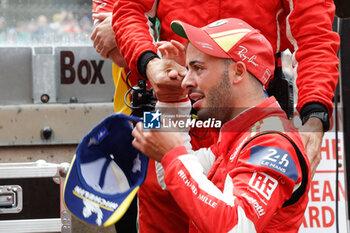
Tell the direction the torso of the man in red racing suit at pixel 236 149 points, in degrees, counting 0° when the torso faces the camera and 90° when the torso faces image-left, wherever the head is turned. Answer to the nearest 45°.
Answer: approximately 90°
